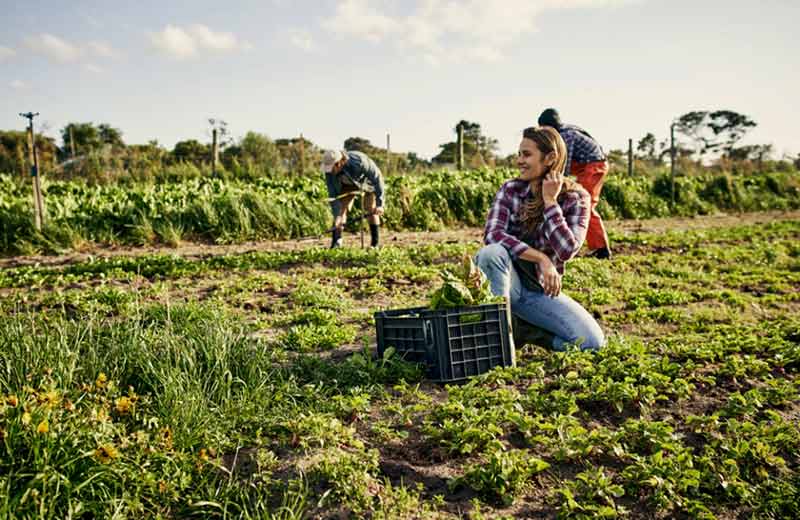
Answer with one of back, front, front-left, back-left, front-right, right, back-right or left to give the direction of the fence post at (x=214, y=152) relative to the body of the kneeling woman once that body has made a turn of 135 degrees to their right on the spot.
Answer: front-left

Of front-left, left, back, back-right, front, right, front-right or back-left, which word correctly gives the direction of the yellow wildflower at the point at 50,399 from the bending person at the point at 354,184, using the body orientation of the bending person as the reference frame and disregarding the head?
front-left

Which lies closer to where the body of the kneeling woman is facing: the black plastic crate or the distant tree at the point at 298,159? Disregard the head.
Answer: the black plastic crate

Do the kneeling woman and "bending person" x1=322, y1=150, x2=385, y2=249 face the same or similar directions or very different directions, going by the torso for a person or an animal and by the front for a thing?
same or similar directions

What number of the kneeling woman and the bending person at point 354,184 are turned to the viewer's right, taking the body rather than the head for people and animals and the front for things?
0

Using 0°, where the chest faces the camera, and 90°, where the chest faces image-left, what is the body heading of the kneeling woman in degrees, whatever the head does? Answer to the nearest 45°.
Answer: approximately 45°

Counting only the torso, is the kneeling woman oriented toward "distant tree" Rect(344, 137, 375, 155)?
no

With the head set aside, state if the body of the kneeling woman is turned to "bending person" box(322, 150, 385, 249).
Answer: no

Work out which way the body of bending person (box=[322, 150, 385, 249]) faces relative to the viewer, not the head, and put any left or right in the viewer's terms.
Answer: facing the viewer and to the left of the viewer

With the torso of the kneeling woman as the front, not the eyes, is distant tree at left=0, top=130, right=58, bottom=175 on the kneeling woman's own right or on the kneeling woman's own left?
on the kneeling woman's own right

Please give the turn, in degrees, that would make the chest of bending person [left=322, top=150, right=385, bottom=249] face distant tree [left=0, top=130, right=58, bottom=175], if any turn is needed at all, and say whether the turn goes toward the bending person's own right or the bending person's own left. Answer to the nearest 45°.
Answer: approximately 90° to the bending person's own right

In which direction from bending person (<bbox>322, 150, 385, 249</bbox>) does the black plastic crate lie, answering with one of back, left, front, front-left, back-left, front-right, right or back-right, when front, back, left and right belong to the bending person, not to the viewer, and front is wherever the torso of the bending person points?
front-left

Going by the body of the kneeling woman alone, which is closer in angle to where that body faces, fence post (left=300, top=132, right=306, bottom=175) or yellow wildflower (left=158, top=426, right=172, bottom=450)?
the yellow wildflower

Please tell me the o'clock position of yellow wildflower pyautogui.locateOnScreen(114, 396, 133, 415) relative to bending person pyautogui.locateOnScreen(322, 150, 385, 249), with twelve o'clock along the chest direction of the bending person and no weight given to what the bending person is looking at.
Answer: The yellow wildflower is roughly at 11 o'clock from the bending person.

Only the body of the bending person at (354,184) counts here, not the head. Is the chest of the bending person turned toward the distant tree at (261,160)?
no
